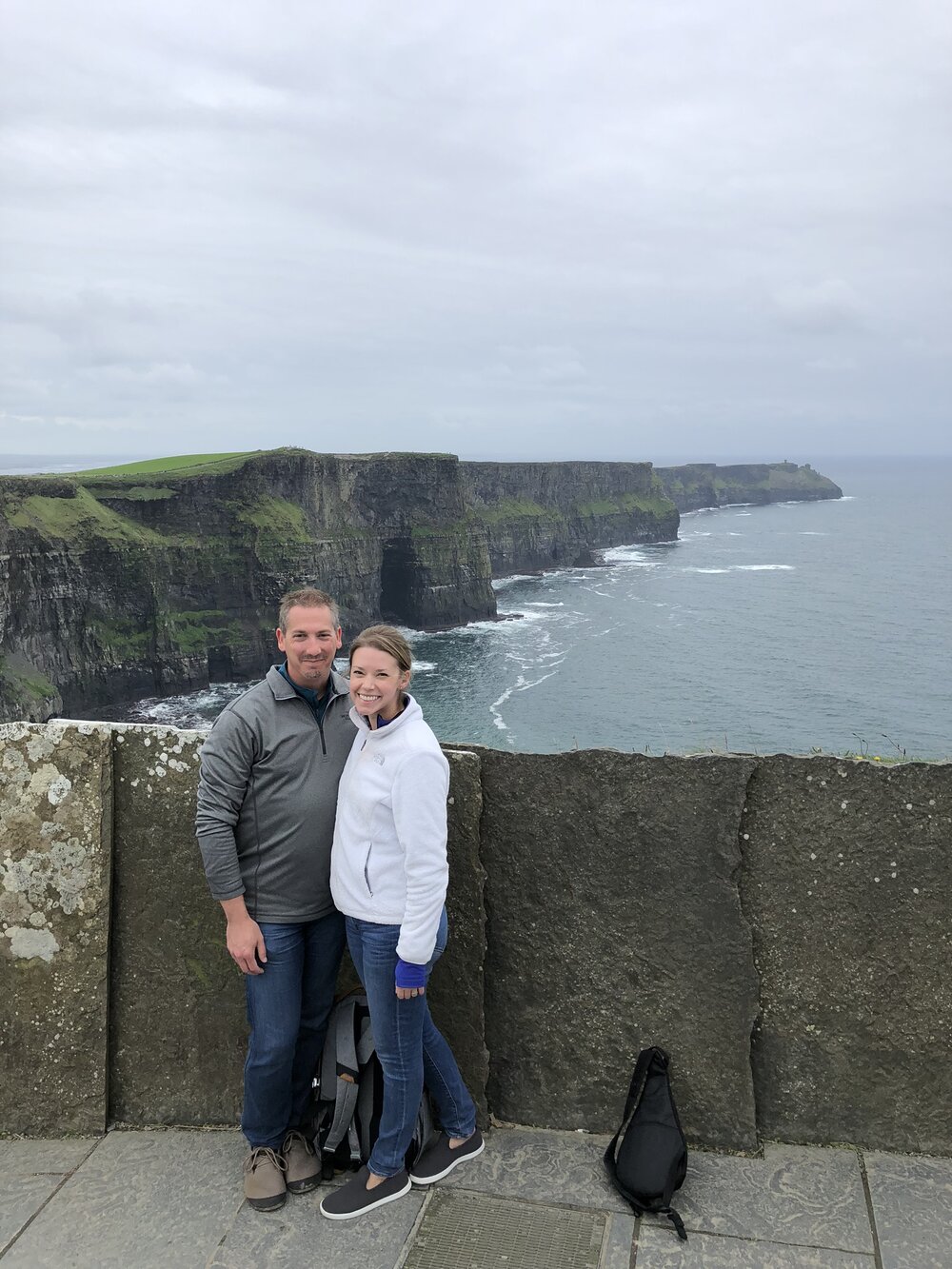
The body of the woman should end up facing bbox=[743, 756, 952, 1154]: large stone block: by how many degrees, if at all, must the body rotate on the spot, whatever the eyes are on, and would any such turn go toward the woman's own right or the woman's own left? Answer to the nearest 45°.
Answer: approximately 135° to the woman's own left

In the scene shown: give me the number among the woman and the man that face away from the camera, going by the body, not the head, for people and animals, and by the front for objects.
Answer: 0

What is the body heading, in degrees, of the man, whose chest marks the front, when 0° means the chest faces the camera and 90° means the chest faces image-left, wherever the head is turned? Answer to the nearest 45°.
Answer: approximately 315°

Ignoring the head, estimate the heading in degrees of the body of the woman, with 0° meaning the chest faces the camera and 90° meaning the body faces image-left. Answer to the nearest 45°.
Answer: approximately 45°

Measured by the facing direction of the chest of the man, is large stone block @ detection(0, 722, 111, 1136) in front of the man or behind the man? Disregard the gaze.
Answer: behind

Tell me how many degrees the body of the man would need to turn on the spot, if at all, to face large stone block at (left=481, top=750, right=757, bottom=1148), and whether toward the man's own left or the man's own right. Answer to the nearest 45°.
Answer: approximately 45° to the man's own left

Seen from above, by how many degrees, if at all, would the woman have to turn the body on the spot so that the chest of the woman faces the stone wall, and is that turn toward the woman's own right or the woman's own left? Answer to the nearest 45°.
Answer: approximately 180°
